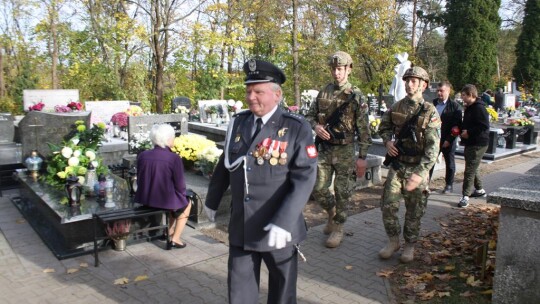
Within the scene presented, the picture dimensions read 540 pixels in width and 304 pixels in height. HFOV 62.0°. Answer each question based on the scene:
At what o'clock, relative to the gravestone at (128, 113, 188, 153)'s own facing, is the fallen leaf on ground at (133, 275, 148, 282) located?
The fallen leaf on ground is roughly at 12 o'clock from the gravestone.

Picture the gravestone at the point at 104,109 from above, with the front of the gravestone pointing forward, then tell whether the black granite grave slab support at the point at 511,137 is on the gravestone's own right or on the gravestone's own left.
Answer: on the gravestone's own left

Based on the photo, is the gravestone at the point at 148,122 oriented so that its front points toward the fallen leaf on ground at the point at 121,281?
yes

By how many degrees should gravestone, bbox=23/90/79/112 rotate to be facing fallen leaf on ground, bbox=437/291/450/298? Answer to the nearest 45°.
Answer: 0° — it already faces it

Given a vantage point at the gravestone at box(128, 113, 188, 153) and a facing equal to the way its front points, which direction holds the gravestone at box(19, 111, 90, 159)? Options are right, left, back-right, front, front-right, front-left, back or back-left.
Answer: front-right

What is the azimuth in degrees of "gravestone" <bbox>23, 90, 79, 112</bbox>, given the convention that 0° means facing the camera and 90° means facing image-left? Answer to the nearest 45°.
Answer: approximately 0°

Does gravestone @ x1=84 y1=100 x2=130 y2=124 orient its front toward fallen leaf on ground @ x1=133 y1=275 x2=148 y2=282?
yes
